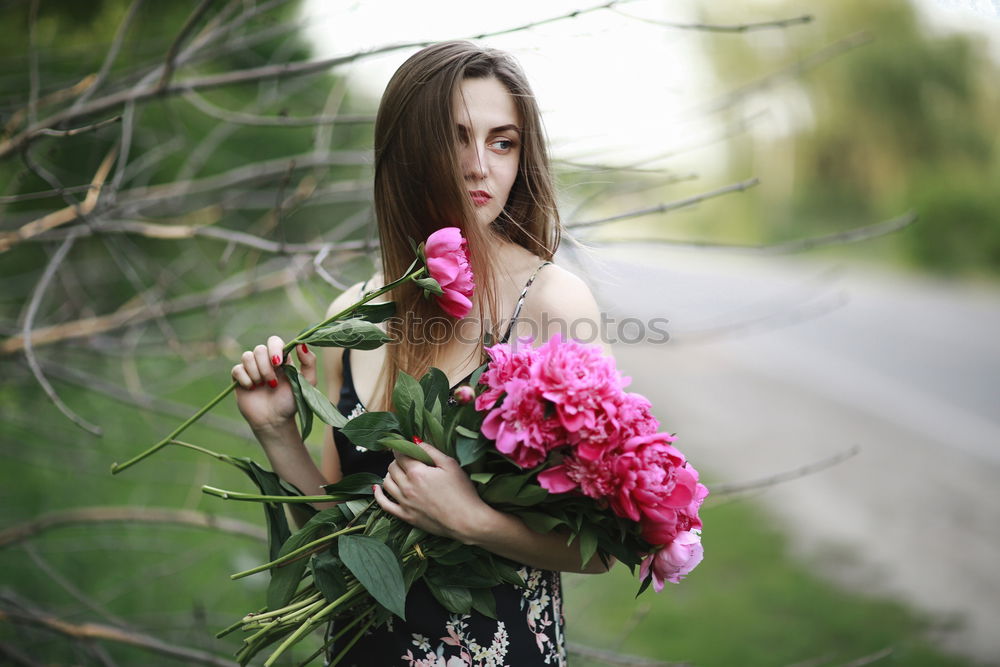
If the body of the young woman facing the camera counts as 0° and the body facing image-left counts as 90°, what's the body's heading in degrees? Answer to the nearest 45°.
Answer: approximately 45°

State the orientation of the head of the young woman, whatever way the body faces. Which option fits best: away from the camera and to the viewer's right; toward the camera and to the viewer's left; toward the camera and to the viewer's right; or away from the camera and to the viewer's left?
toward the camera and to the viewer's right
